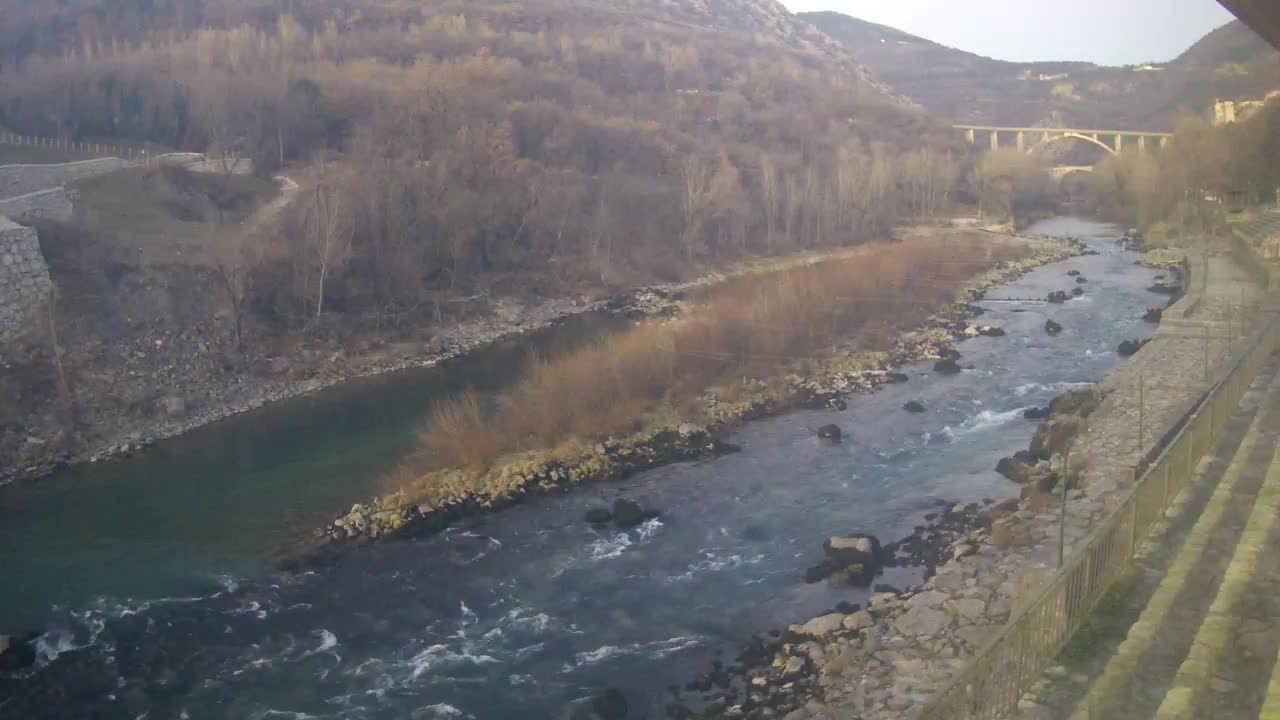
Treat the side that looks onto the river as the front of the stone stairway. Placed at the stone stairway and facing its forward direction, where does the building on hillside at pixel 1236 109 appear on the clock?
The building on hillside is roughly at 3 o'clock from the stone stairway.

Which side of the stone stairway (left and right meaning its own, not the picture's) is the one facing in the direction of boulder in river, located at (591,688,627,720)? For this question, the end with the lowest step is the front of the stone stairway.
front

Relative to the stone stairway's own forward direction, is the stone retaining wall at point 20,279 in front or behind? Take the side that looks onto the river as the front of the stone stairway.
in front

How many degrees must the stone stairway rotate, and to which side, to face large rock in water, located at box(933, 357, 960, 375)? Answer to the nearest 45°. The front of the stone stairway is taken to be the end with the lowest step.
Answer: approximately 90° to its right

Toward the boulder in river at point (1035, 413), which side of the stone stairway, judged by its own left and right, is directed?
right

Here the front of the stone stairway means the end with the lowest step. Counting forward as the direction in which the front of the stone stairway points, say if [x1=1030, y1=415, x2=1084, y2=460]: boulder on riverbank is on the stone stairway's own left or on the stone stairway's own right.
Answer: on the stone stairway's own right

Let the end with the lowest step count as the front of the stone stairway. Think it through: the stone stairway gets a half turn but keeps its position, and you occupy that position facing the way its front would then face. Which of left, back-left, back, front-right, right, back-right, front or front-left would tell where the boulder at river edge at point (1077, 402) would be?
left

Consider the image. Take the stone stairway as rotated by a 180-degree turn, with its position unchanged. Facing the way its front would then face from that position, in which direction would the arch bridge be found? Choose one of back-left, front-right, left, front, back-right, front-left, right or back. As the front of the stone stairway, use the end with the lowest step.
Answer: left

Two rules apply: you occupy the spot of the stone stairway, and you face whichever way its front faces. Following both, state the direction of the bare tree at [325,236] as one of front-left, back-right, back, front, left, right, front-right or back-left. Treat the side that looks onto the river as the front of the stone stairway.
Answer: front-right

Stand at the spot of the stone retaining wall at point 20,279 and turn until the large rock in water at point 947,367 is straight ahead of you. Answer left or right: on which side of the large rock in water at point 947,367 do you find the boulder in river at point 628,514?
right

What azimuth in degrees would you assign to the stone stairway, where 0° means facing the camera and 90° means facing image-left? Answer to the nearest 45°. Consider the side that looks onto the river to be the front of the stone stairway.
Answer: approximately 90°

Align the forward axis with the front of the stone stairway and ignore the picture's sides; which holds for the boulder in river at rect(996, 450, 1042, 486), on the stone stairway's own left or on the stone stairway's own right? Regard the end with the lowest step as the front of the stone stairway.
on the stone stairway's own right
